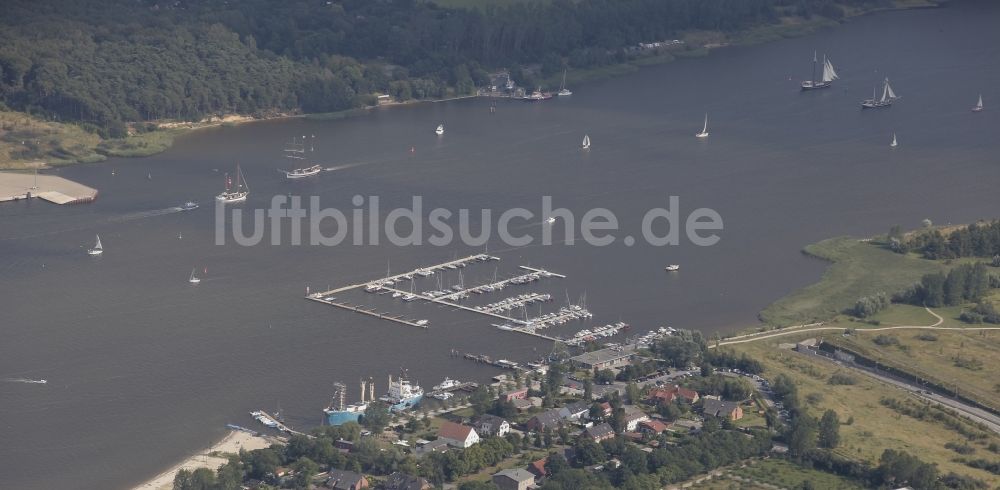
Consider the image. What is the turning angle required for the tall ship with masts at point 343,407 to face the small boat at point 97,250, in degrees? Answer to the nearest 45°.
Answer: approximately 90° to its right

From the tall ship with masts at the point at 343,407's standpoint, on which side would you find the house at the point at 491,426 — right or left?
on its left

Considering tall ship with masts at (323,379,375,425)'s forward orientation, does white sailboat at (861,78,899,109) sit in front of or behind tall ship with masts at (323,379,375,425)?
behind

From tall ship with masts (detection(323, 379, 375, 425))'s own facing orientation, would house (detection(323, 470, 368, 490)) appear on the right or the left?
on its left

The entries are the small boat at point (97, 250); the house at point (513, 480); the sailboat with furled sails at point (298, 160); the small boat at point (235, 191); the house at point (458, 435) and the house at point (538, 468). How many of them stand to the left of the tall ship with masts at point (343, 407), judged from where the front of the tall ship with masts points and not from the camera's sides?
3

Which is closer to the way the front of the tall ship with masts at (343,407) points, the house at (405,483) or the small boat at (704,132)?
the house

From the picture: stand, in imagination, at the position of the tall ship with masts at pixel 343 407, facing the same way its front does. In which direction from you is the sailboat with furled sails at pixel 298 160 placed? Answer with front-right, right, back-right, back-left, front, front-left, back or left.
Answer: back-right

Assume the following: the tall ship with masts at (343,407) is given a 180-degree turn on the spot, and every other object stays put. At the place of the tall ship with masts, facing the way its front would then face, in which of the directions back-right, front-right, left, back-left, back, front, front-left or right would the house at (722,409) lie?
front-right

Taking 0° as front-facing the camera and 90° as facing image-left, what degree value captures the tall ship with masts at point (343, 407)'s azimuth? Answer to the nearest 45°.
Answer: approximately 45°

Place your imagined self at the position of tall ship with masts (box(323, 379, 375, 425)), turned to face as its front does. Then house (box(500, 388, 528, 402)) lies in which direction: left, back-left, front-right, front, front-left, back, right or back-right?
back-left

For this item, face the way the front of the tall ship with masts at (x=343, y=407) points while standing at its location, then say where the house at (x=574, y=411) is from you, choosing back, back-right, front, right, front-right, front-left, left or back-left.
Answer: back-left

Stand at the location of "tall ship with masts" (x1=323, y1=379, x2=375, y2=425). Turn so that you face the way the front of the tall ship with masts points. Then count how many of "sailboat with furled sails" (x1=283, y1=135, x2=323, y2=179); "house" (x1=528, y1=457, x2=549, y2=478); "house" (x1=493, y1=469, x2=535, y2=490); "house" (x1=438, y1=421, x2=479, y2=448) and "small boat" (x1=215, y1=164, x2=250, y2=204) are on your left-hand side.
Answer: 3
